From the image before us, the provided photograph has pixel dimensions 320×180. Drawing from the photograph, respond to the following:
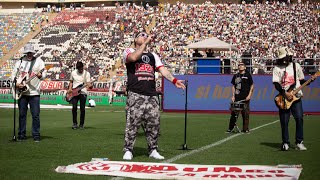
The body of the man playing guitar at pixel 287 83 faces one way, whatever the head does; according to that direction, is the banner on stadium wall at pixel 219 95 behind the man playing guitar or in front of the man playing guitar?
behind

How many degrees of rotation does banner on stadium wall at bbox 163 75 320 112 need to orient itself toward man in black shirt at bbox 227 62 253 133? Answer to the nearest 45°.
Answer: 0° — it already faces them

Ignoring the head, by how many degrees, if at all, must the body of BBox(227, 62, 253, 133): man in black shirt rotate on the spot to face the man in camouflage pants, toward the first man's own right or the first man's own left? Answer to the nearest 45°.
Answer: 0° — they already face them

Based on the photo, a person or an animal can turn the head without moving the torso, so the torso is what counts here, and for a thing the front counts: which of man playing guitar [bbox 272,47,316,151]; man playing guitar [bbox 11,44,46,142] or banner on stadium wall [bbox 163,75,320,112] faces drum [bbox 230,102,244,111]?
the banner on stadium wall

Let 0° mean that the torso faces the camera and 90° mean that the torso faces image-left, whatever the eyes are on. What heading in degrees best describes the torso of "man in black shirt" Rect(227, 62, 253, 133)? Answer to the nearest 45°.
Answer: approximately 0°

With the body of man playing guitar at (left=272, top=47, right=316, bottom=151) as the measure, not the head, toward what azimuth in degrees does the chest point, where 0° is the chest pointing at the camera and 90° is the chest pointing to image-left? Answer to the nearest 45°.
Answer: approximately 0°
